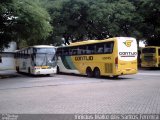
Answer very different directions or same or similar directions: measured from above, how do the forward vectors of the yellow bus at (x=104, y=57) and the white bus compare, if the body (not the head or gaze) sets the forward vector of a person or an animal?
very different directions

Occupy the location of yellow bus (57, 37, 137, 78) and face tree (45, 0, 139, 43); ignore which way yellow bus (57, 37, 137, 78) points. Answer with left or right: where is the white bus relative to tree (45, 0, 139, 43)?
left

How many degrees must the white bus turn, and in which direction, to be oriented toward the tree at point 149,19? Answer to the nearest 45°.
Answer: approximately 90° to its left

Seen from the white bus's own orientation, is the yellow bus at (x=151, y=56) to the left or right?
on its left

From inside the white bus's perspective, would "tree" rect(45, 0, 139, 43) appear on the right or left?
on its left

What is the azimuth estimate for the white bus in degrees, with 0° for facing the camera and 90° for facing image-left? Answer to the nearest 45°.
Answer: approximately 315°
